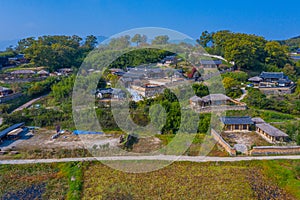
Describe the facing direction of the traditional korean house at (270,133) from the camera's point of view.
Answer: facing the viewer and to the left of the viewer

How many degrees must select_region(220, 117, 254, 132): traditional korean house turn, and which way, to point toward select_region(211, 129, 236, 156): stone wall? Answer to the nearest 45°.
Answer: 0° — it already faces it

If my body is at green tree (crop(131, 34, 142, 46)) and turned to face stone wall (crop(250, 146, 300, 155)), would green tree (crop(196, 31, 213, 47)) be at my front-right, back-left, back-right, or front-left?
front-left

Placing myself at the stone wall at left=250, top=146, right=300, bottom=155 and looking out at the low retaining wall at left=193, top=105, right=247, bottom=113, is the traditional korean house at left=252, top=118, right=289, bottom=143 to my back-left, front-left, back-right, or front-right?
front-right

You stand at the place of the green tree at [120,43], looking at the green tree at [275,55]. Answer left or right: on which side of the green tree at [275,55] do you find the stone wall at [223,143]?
right

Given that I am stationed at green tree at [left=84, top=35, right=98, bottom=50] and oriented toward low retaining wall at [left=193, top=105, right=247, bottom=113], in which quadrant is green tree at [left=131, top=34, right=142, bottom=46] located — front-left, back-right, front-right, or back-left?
front-left

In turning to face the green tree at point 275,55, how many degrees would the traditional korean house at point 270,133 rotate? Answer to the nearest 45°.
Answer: approximately 135° to its right

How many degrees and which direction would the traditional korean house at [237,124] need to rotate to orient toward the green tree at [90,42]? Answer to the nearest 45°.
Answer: approximately 135° to its right

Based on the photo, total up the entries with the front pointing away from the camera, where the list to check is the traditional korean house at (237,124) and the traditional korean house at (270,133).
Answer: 0

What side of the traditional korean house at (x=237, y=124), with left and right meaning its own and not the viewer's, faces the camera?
front

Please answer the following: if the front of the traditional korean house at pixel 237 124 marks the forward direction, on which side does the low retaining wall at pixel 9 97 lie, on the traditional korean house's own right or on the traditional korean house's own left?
on the traditional korean house's own right

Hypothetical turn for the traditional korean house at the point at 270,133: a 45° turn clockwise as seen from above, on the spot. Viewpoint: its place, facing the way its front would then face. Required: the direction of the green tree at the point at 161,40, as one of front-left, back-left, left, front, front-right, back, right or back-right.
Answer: front-right
